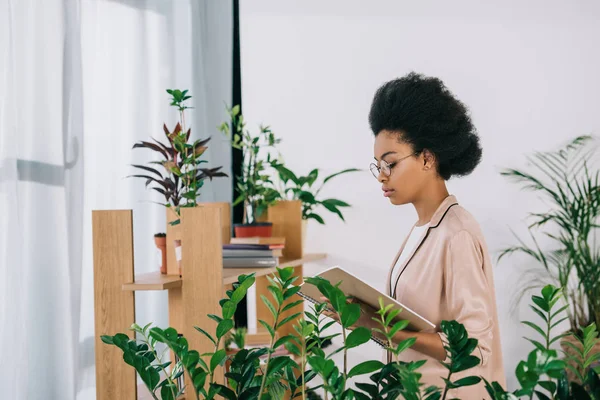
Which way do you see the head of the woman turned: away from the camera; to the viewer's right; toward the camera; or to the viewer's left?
to the viewer's left

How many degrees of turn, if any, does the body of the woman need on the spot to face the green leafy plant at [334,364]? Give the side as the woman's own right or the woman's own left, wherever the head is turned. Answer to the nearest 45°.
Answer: approximately 90° to the woman's own left

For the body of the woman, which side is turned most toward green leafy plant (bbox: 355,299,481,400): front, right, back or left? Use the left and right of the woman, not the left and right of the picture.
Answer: left

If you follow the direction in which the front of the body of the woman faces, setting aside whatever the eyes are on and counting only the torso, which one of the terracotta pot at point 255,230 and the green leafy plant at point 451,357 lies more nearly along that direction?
the terracotta pot

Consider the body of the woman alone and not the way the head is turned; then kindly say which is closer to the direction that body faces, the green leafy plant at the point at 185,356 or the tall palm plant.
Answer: the green leafy plant

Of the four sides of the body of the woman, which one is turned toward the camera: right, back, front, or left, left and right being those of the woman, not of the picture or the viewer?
left

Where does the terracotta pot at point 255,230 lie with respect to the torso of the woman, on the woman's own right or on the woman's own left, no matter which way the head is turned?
on the woman's own right

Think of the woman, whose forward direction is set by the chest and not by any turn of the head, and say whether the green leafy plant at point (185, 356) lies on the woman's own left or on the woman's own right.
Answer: on the woman's own left
